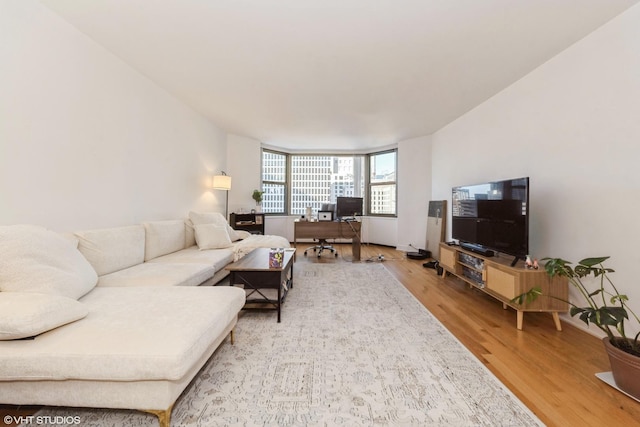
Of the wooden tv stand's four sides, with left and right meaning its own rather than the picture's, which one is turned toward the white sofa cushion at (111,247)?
front

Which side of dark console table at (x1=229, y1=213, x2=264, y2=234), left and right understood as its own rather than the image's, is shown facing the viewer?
front

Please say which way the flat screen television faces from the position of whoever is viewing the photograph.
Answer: facing the viewer and to the left of the viewer

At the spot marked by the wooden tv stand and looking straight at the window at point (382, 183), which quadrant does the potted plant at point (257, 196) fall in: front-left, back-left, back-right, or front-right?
front-left

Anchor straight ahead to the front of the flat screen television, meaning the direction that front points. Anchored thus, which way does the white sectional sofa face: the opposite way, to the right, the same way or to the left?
the opposite way

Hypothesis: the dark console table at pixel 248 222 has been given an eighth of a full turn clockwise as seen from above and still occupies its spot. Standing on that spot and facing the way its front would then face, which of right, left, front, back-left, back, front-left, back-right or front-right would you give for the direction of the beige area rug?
front-left

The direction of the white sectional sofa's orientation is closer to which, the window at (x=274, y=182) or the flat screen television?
the flat screen television

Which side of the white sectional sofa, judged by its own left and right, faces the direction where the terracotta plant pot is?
front

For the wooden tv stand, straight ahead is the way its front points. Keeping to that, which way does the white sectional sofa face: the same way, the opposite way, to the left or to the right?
the opposite way

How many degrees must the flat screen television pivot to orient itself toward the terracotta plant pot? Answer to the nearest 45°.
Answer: approximately 90° to its left

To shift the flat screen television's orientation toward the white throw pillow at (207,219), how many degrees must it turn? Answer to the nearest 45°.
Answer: approximately 45° to its right

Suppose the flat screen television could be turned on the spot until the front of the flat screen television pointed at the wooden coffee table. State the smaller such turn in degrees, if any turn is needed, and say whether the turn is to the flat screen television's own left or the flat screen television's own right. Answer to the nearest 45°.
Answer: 0° — it already faces it

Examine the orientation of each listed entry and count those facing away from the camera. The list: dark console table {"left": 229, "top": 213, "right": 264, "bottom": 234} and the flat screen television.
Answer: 0

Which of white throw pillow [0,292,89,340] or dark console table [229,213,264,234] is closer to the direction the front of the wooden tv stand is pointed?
the white throw pillow
